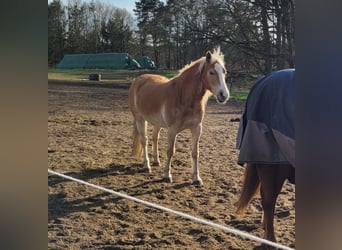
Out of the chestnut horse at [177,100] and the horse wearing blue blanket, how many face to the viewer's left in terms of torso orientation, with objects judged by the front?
0

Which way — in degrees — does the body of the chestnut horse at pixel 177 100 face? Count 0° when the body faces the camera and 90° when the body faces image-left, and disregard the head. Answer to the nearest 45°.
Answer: approximately 315°
